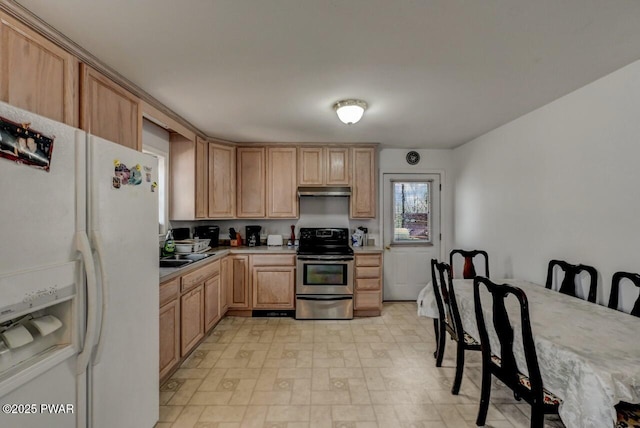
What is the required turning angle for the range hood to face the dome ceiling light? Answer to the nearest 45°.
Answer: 0° — it already faces it

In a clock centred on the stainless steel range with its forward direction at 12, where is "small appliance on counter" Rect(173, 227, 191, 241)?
The small appliance on counter is roughly at 3 o'clock from the stainless steel range.

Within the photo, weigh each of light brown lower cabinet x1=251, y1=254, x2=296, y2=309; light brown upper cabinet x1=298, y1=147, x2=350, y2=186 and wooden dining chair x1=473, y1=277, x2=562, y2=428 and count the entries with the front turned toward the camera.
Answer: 2

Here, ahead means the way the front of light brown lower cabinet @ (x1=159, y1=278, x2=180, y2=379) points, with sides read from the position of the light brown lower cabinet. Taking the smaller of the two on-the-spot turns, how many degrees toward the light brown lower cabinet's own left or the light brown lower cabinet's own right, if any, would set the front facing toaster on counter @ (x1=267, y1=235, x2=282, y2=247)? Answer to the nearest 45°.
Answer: approximately 90° to the light brown lower cabinet's own left

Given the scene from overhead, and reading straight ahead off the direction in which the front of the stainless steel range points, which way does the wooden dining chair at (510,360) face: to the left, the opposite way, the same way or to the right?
to the left

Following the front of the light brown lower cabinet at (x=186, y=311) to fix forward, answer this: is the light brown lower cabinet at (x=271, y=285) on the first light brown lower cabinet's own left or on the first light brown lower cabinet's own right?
on the first light brown lower cabinet's own left

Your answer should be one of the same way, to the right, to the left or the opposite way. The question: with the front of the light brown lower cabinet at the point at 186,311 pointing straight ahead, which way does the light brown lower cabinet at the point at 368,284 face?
to the right

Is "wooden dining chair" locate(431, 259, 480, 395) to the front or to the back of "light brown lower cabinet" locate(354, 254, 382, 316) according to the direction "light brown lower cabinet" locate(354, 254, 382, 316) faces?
to the front

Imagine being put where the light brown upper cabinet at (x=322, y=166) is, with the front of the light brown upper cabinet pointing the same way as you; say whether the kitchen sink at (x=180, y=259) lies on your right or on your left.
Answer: on your right
